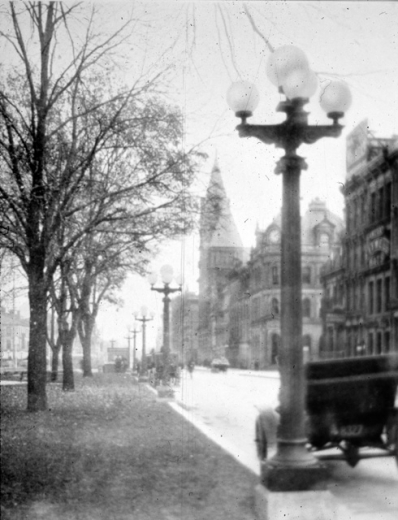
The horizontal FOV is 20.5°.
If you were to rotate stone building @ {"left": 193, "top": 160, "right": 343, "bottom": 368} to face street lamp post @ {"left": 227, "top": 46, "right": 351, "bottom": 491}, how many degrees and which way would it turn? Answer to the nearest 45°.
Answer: approximately 45° to its left

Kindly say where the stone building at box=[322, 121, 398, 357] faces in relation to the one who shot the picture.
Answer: facing the viewer and to the left of the viewer

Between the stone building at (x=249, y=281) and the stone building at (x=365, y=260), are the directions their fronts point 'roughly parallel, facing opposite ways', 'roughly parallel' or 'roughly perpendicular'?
roughly parallel

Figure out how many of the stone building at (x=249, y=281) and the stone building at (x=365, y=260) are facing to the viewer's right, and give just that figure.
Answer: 0

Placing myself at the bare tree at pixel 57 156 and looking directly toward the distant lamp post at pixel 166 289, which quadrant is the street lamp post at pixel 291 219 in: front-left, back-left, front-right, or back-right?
back-right

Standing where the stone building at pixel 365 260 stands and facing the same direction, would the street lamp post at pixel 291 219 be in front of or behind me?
in front
